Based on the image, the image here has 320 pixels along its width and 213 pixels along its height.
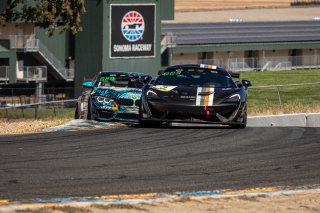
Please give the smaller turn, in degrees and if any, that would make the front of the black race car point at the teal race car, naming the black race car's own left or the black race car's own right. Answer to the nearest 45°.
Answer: approximately 135° to the black race car's own right

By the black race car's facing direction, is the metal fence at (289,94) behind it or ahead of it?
behind

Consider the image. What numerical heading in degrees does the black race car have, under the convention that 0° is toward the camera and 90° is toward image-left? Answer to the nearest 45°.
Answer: approximately 0°
